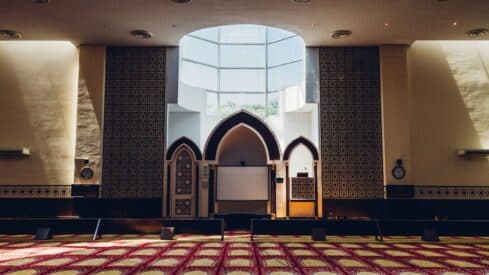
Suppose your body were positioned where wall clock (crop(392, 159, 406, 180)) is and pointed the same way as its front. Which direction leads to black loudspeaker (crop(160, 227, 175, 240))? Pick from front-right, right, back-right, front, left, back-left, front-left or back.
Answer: front-right

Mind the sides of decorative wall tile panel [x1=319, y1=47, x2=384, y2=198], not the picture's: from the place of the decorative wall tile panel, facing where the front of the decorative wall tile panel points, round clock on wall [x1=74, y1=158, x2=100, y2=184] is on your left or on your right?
on your right

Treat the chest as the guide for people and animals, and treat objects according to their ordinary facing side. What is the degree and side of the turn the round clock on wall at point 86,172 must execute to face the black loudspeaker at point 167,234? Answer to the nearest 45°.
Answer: approximately 45° to its left

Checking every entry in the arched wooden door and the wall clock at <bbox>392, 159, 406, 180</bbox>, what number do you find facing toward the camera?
2

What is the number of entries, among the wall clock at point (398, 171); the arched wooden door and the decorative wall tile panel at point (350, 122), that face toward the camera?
3

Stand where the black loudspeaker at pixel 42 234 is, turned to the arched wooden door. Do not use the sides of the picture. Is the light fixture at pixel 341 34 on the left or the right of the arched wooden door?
right

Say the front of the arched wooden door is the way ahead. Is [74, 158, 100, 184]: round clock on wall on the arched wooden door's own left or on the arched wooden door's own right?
on the arched wooden door's own right
